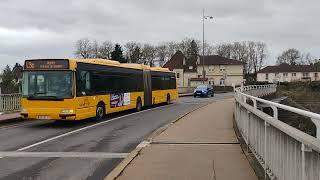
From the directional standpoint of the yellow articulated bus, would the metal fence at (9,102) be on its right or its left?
on its right

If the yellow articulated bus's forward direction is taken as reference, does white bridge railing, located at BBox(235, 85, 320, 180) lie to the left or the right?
on its left

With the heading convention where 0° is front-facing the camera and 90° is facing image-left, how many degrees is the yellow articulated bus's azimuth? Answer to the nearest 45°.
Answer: approximately 45°
